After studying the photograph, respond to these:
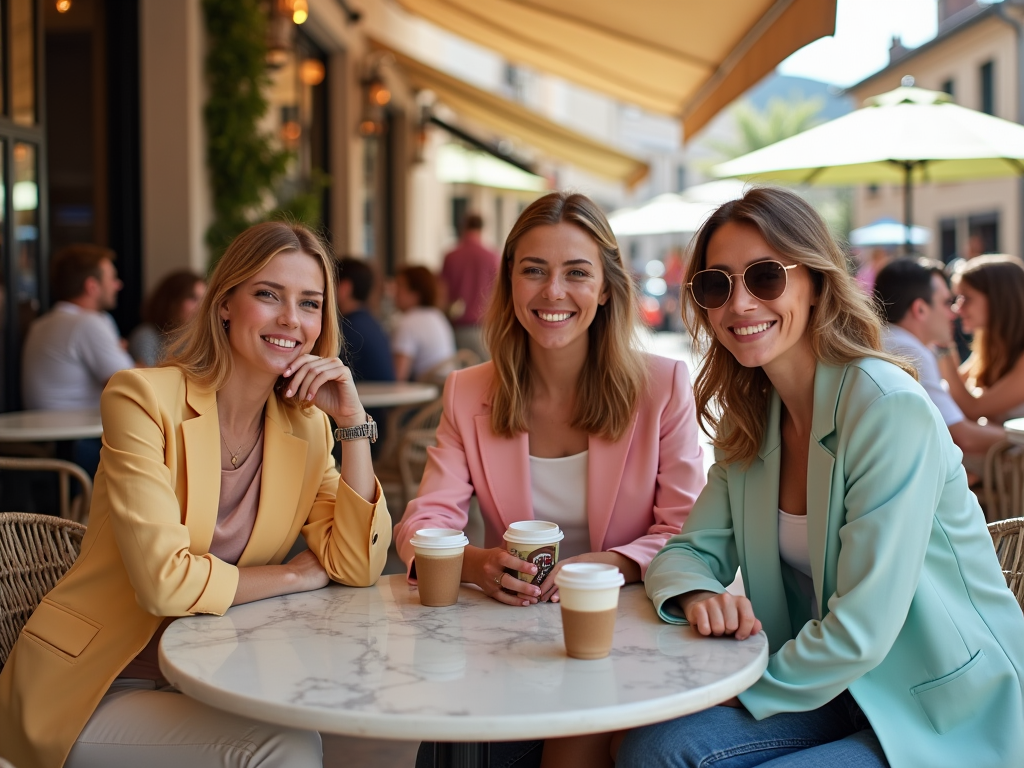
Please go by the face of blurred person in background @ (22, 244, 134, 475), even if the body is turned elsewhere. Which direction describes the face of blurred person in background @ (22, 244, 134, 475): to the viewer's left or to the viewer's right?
to the viewer's right

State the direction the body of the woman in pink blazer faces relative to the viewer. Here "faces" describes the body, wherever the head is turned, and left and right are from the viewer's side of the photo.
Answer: facing the viewer

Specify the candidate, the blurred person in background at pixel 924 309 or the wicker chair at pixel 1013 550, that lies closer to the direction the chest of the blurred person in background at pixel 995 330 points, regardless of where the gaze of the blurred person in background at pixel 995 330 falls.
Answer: the blurred person in background

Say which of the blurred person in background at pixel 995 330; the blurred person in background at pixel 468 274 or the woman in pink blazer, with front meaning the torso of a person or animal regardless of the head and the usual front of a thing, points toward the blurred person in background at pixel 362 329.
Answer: the blurred person in background at pixel 995 330

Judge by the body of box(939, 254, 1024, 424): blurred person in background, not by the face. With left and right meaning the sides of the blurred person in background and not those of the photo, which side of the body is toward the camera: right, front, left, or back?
left

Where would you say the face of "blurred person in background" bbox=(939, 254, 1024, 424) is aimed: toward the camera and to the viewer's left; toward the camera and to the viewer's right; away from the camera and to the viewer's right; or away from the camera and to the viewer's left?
toward the camera and to the viewer's left

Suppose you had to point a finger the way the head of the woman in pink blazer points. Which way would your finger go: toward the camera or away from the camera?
toward the camera

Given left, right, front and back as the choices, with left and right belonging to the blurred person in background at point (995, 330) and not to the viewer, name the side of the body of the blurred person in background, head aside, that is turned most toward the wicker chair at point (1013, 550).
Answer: left

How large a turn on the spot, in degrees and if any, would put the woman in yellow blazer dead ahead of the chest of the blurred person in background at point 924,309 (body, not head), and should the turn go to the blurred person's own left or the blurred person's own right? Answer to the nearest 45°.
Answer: approximately 135° to the blurred person's own right

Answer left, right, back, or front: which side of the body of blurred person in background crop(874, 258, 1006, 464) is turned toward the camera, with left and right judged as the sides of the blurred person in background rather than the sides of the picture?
right

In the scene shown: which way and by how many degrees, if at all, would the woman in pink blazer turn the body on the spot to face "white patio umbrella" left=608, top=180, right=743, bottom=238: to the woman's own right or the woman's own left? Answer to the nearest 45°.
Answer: approximately 180°

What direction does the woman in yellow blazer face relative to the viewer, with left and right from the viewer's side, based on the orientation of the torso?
facing the viewer and to the right of the viewer
